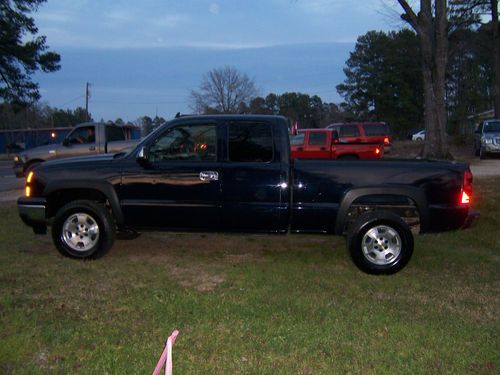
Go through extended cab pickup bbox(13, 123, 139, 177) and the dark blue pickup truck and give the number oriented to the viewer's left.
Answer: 2

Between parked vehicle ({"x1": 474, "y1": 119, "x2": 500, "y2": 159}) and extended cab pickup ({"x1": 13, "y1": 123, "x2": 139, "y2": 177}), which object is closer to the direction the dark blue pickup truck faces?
the extended cab pickup

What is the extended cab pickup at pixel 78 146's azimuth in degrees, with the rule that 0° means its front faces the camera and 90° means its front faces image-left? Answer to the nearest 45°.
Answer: approximately 90°

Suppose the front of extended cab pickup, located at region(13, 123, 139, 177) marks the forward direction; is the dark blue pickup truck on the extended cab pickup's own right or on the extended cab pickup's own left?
on the extended cab pickup's own left

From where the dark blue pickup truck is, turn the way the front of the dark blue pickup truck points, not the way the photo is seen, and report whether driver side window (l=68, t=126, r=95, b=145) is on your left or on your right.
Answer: on your right

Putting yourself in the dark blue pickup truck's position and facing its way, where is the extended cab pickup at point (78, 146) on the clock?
The extended cab pickup is roughly at 2 o'clock from the dark blue pickup truck.

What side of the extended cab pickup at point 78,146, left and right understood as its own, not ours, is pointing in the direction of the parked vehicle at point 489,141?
back

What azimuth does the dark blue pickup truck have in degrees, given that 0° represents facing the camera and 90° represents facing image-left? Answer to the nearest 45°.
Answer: approximately 90°

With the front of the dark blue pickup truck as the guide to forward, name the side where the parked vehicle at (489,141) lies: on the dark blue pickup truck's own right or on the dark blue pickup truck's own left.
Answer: on the dark blue pickup truck's own right

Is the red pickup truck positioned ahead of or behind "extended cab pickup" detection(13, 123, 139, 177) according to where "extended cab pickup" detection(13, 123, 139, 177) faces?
behind

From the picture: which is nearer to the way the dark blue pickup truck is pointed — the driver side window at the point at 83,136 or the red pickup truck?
the driver side window
